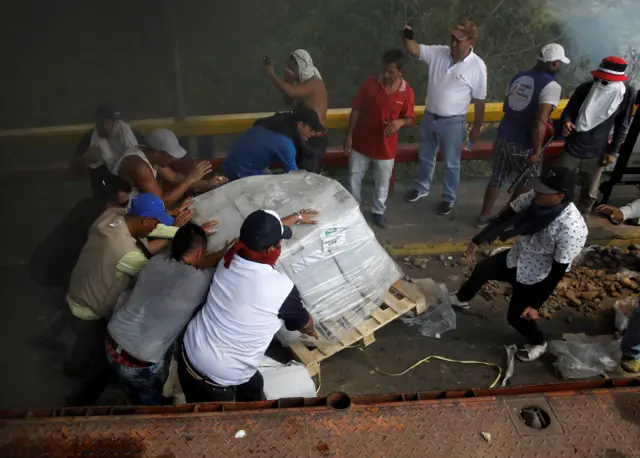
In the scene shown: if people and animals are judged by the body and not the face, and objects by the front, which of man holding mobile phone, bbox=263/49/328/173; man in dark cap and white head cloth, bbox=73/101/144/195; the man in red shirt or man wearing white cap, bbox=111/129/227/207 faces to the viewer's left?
the man holding mobile phone

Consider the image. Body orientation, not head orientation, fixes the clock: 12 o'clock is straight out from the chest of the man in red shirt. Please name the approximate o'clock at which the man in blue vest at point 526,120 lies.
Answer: The man in blue vest is roughly at 9 o'clock from the man in red shirt.

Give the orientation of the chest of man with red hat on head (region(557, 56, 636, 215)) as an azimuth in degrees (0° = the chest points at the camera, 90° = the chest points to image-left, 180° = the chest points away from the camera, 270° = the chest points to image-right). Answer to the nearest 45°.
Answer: approximately 45°

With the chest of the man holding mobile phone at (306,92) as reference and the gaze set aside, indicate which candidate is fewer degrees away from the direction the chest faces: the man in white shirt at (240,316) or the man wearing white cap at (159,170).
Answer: the man wearing white cap

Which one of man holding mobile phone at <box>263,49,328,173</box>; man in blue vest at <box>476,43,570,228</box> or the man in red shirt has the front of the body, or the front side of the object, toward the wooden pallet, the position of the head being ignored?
the man in red shirt

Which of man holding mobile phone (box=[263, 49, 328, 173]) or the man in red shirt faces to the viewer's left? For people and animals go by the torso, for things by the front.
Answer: the man holding mobile phone

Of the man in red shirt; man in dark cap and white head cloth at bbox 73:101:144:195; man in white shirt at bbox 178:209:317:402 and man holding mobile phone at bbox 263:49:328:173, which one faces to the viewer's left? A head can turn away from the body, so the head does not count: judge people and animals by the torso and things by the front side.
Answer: the man holding mobile phone

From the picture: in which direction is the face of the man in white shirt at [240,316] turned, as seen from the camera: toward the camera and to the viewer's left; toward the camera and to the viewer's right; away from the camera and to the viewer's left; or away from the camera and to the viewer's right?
away from the camera and to the viewer's right

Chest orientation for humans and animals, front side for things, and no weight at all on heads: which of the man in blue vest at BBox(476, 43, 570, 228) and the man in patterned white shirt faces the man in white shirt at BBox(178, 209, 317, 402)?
the man in patterned white shirt

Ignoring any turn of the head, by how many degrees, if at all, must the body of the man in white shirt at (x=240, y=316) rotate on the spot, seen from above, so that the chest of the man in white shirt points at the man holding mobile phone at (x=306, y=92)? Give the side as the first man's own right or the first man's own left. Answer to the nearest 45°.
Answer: approximately 45° to the first man's own left

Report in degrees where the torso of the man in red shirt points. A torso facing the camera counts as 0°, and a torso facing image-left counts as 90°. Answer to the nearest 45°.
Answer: approximately 0°

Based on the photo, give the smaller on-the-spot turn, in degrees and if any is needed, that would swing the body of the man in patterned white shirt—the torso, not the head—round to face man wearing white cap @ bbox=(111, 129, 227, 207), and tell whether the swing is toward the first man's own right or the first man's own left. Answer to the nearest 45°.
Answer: approximately 45° to the first man's own right
